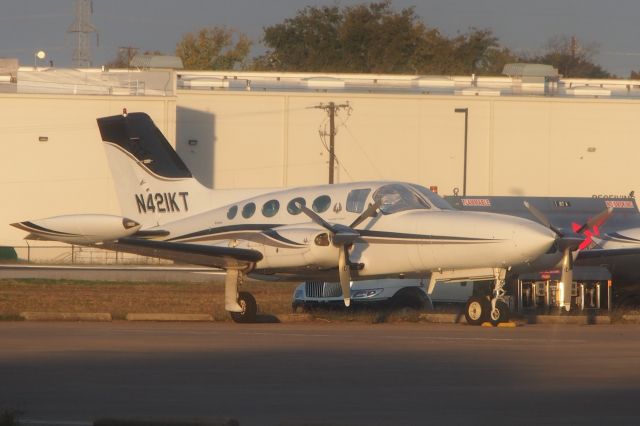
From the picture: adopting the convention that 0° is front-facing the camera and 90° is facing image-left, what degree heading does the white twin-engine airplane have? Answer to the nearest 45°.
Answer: approximately 315°
